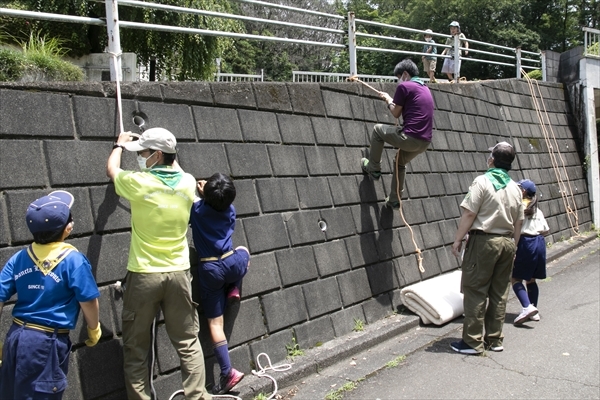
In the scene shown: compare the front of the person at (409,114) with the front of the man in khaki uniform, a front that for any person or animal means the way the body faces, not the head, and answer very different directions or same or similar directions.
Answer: same or similar directions

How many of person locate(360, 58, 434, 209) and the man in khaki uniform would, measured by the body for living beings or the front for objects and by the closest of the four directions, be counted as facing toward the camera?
0

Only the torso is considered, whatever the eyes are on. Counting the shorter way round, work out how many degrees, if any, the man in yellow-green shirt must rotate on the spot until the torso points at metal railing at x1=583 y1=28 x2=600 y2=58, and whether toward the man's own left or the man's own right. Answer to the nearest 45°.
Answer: approximately 90° to the man's own right

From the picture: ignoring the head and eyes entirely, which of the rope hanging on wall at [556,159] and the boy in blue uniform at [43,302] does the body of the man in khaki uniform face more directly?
the rope hanging on wall

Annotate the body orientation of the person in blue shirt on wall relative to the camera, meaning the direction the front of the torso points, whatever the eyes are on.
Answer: away from the camera

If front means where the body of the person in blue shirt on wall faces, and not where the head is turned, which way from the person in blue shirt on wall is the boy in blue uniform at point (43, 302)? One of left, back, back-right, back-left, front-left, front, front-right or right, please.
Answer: back-left

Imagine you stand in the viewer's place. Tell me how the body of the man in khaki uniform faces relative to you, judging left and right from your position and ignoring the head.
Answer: facing away from the viewer and to the left of the viewer

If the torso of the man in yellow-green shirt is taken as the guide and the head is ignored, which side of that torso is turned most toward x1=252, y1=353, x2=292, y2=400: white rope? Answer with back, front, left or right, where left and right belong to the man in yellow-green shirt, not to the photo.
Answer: right

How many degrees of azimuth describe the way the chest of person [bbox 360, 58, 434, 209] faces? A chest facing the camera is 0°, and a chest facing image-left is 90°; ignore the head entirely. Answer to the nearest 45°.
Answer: approximately 135°

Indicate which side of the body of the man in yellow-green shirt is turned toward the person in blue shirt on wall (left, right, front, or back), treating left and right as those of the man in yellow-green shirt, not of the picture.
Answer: right
